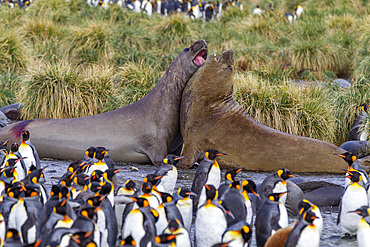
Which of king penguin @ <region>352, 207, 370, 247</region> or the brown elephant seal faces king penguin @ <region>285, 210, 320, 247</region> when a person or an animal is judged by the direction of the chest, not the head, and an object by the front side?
king penguin @ <region>352, 207, 370, 247</region>

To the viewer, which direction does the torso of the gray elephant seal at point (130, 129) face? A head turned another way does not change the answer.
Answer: to the viewer's right

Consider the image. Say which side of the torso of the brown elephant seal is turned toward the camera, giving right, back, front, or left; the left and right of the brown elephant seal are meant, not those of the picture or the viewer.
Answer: left

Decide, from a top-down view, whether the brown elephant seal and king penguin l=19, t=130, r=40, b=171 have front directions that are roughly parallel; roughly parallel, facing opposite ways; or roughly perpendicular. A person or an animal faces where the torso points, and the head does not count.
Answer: roughly perpendicular

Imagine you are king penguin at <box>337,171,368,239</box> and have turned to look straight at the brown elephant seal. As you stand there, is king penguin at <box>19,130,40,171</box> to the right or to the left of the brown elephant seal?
left

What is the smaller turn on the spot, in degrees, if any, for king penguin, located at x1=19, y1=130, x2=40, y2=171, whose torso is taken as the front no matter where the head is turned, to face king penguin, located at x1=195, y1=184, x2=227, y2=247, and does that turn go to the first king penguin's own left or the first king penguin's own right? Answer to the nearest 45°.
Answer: approximately 90° to the first king penguin's own left

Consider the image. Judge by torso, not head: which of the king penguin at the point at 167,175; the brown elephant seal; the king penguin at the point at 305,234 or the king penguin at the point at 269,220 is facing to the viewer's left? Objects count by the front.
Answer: the brown elephant seal
